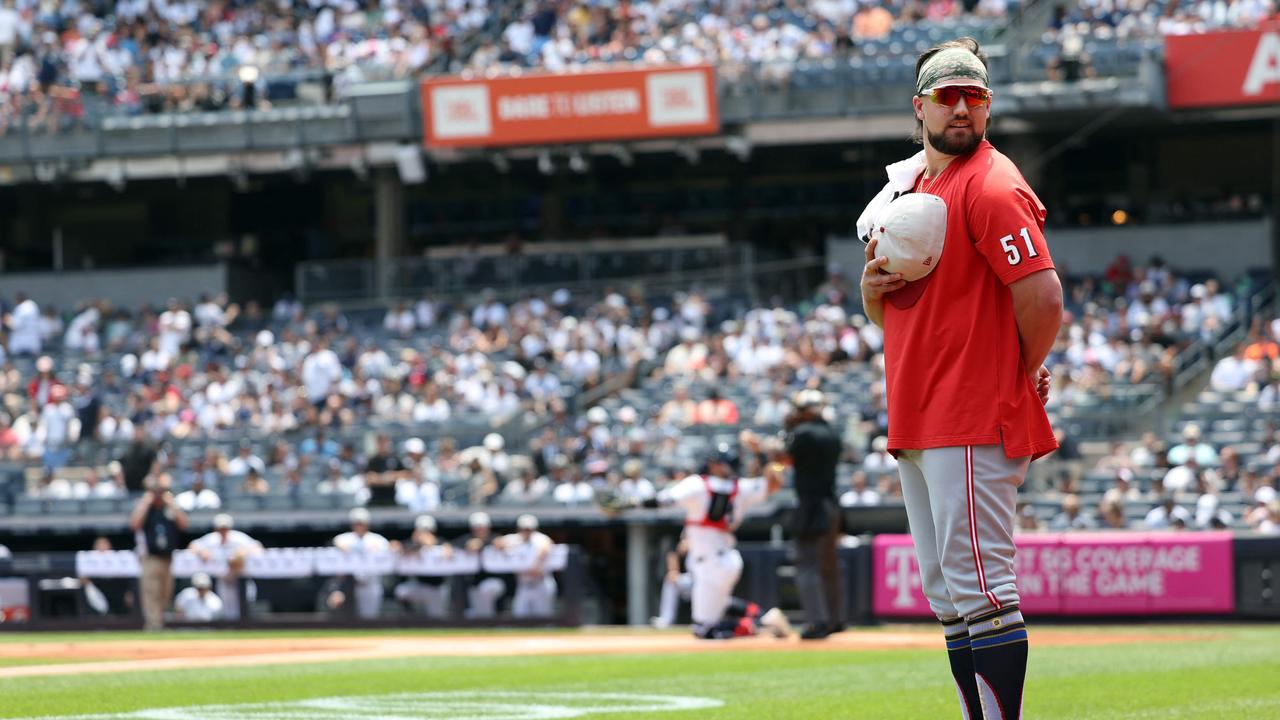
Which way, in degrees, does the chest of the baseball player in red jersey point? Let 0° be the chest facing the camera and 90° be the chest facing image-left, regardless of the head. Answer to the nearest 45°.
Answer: approximately 45°

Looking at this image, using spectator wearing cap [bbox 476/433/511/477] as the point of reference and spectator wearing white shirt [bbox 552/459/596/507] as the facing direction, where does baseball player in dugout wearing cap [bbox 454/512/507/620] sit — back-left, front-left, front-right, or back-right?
front-right

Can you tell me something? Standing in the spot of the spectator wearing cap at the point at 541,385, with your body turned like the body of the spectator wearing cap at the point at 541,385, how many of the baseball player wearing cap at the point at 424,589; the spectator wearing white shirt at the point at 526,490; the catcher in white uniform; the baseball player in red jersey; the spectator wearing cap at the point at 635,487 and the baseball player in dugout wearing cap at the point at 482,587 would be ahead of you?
6

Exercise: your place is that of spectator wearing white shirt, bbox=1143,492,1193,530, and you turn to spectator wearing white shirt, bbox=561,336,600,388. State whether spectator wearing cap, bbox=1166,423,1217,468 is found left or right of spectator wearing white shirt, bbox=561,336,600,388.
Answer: right

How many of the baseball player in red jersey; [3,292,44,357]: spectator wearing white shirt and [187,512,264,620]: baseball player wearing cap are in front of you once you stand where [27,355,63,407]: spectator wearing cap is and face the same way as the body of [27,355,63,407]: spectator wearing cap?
2

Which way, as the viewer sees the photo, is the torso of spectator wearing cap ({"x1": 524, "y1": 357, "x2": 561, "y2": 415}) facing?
toward the camera

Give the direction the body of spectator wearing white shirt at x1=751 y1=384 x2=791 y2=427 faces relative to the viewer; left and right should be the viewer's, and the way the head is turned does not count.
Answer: facing the viewer

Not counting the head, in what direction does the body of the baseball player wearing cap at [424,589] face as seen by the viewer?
toward the camera

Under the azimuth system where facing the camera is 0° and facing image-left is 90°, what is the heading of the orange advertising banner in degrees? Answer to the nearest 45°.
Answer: approximately 0°

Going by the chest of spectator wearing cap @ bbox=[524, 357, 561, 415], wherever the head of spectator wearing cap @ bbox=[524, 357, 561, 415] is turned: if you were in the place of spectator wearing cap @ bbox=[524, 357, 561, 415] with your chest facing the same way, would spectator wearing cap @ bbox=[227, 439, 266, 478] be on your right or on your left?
on your right

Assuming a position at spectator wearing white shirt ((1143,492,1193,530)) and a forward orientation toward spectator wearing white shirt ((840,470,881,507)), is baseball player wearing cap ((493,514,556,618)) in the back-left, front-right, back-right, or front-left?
front-left

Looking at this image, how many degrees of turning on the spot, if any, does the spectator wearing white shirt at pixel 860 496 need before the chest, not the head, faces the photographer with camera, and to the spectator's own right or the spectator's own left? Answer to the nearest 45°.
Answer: approximately 90° to the spectator's own right

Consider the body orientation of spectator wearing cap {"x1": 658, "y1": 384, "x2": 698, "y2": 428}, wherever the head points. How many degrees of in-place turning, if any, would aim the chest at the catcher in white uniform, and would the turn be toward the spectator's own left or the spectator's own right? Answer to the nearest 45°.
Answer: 0° — they already face them

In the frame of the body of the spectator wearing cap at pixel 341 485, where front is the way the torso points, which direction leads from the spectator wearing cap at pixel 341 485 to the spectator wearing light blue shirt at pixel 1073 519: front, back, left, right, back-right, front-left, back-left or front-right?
front-left
